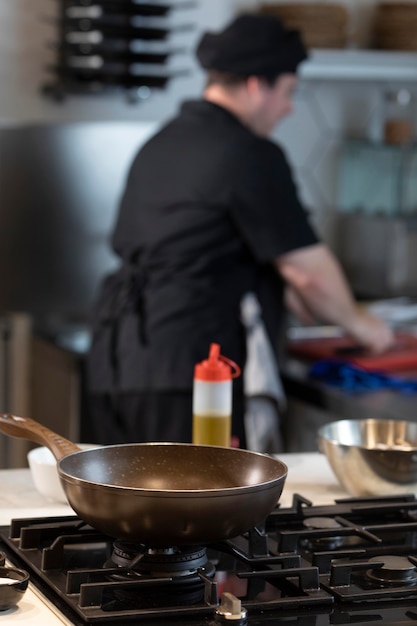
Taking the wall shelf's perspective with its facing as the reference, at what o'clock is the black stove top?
The black stove top is roughly at 12 o'clock from the wall shelf.

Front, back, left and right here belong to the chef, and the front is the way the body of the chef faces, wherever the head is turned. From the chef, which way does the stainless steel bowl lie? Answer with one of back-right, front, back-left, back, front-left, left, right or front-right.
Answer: back-right

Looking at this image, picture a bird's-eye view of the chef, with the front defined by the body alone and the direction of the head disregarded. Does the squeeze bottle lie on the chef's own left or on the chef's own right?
on the chef's own right

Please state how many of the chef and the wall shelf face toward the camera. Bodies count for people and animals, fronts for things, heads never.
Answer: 1

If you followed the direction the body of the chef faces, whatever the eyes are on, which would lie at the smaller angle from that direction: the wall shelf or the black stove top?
the wall shelf

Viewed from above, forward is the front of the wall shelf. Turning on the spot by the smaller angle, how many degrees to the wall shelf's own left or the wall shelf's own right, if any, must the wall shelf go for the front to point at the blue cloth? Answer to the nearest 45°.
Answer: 0° — it already faces it

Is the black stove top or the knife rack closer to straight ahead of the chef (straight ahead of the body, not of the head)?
the knife rack

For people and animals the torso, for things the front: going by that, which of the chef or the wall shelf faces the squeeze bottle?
the wall shelf

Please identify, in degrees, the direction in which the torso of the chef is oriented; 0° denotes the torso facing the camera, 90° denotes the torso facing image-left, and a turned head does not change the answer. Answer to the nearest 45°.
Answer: approximately 225°

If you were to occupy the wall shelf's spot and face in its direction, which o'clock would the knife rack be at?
The knife rack is roughly at 2 o'clock from the wall shelf.

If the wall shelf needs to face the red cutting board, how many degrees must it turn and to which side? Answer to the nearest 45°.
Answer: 0° — it already faces it

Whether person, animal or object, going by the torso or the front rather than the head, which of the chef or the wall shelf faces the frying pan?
the wall shelf

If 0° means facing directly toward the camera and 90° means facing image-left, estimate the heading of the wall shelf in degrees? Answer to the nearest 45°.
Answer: approximately 0°
